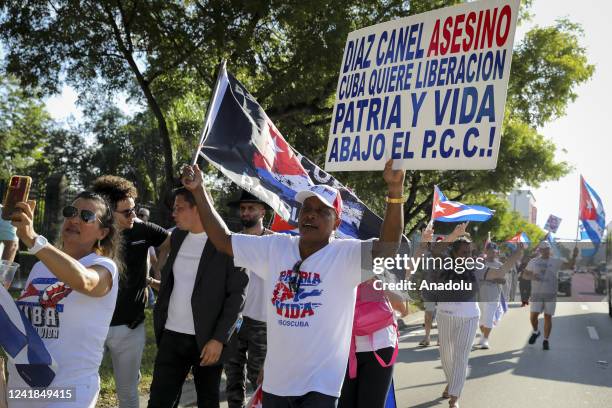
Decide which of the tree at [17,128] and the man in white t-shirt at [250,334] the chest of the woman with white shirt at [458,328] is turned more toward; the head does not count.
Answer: the man in white t-shirt

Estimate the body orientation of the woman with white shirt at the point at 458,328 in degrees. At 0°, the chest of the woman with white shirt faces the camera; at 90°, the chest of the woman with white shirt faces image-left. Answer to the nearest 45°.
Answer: approximately 0°
